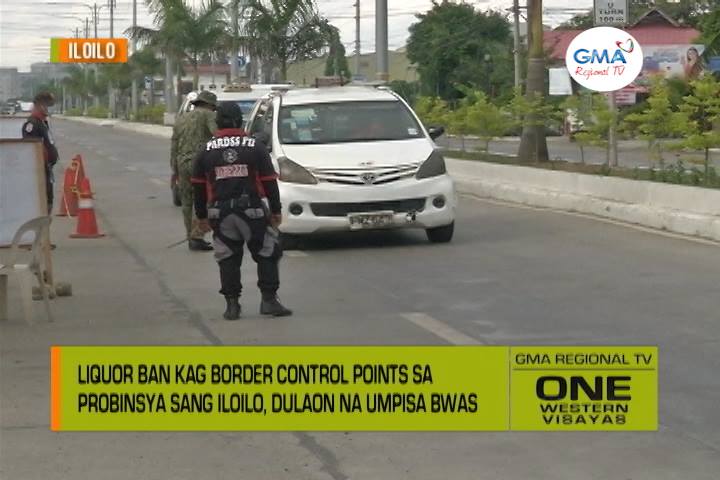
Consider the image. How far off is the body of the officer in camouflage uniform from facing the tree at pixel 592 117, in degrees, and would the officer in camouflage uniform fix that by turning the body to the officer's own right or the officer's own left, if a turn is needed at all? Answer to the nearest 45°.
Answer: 0° — they already face it

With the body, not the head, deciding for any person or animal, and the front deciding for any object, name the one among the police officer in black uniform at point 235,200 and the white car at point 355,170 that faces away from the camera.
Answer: the police officer in black uniform

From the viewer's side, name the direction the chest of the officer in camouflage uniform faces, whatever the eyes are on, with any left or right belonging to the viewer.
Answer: facing away from the viewer and to the right of the viewer

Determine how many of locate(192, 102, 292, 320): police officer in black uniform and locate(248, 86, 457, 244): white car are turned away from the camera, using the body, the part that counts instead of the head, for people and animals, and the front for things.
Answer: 1

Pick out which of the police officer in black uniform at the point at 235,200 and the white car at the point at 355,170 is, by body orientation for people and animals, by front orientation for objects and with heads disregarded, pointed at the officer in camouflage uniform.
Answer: the police officer in black uniform

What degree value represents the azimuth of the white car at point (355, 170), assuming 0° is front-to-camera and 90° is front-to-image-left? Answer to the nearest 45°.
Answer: approximately 0°

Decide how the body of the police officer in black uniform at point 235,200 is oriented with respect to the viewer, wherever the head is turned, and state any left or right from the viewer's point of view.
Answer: facing away from the viewer

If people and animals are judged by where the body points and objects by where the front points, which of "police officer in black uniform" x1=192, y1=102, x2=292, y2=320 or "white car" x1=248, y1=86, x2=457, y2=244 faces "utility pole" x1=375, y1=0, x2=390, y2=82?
the police officer in black uniform

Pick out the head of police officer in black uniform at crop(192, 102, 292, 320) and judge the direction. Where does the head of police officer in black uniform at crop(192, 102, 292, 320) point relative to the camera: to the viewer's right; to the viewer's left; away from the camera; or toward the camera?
away from the camera

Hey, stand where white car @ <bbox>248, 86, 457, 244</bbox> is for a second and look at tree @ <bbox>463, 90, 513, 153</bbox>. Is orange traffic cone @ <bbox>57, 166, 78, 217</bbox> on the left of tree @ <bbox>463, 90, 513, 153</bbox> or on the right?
left

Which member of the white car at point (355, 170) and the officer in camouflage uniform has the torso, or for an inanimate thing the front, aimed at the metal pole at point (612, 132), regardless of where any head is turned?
the officer in camouflage uniform

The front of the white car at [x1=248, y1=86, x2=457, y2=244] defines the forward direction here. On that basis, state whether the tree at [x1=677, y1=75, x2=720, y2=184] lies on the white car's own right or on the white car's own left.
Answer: on the white car's own left

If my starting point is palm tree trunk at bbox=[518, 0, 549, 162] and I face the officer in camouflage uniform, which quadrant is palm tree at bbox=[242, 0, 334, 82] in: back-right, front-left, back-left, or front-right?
back-right

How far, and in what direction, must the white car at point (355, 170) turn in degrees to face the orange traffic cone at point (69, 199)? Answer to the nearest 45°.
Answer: approximately 135° to its right
